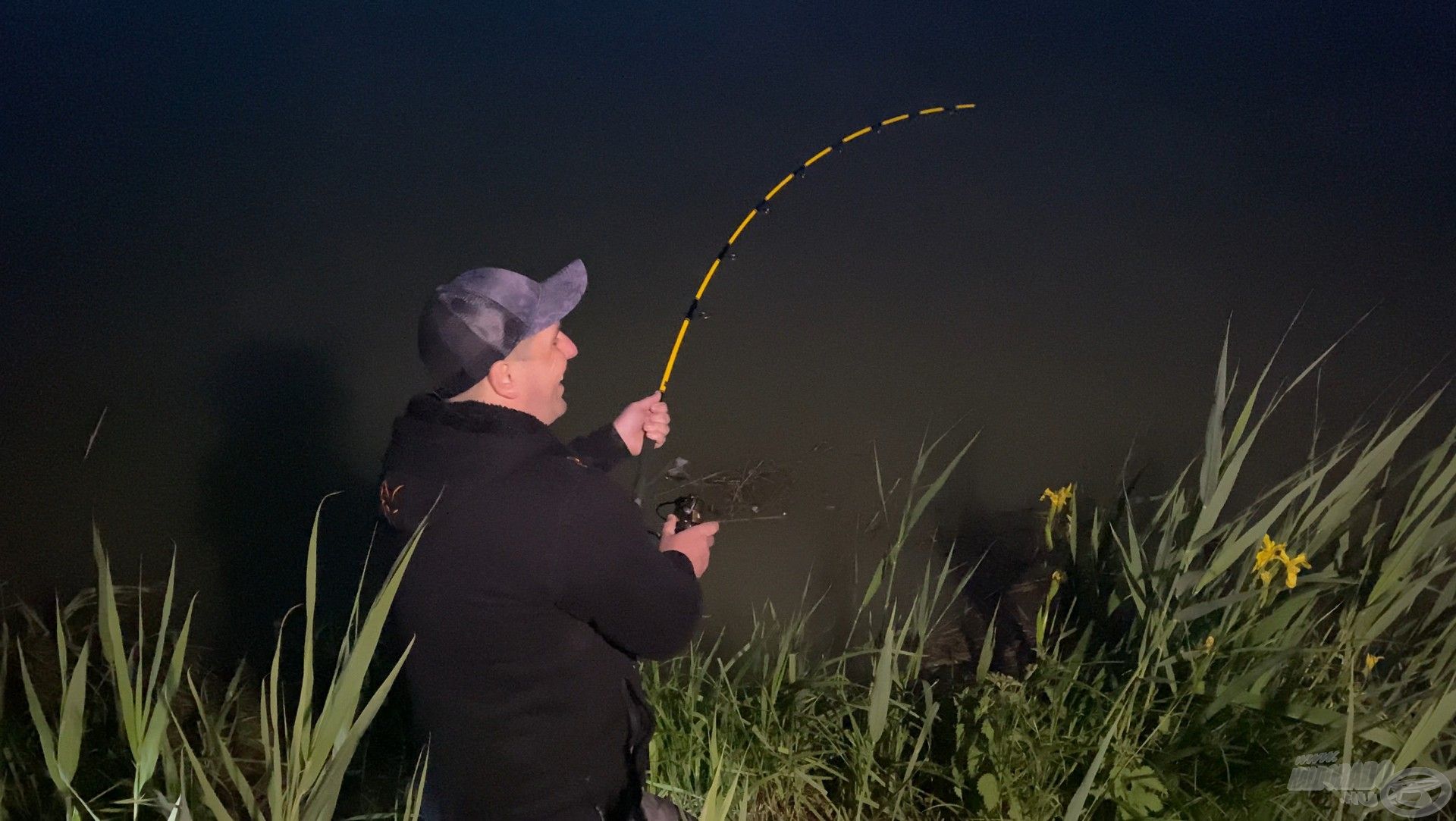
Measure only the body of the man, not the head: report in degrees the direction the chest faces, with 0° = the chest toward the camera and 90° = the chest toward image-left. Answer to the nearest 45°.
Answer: approximately 225°

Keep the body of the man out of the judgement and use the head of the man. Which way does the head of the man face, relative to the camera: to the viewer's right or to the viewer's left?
to the viewer's right

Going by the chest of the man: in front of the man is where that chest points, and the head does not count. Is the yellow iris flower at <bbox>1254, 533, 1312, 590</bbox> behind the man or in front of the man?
in front
